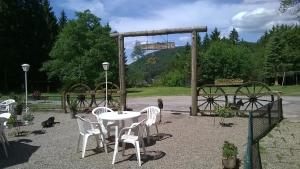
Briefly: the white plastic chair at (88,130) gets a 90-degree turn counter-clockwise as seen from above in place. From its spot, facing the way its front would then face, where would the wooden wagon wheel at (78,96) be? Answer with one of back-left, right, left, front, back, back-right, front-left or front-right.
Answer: front-right

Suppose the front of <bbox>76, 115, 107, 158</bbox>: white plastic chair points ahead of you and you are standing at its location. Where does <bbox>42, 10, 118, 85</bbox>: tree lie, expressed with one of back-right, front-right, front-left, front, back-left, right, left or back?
front-left

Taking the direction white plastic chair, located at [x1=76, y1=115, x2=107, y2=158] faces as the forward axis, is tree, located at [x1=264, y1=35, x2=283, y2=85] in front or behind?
in front

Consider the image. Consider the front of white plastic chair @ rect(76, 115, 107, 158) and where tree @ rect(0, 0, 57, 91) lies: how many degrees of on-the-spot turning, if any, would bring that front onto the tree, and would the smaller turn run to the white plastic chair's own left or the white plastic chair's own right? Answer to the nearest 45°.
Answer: approximately 45° to the white plastic chair's own left

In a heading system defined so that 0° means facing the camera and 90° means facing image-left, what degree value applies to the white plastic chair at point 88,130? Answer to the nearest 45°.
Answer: approximately 225°
